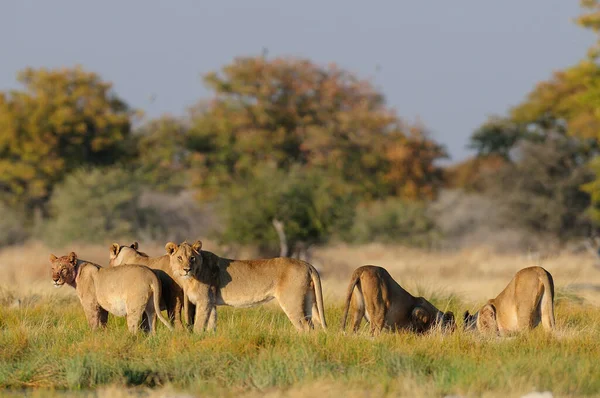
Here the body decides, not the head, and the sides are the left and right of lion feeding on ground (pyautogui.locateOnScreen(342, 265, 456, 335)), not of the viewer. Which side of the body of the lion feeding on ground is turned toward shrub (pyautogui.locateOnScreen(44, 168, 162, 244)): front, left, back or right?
left

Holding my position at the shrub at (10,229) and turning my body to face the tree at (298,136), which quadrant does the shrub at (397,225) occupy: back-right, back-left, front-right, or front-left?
front-right

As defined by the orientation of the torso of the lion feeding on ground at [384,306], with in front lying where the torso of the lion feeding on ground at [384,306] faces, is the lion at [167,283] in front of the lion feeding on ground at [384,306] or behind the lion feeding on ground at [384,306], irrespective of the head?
behind

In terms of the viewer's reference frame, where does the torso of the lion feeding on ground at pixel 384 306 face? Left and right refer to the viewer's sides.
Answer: facing away from the viewer and to the right of the viewer

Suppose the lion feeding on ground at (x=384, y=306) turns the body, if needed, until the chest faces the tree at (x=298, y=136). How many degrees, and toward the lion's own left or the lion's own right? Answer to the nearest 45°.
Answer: approximately 45° to the lion's own left

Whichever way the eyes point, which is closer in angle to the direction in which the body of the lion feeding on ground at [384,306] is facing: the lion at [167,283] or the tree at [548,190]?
the tree

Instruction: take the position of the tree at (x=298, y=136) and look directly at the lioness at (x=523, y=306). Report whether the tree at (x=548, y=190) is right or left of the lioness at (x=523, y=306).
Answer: left

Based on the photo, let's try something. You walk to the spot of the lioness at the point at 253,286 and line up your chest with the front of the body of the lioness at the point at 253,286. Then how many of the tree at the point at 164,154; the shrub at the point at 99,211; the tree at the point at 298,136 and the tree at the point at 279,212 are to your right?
4

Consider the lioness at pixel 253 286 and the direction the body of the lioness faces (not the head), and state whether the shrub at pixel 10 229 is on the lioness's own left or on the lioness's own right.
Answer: on the lioness's own right

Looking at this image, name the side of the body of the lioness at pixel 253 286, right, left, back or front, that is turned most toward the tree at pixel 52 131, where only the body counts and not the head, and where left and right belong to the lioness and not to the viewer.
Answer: right

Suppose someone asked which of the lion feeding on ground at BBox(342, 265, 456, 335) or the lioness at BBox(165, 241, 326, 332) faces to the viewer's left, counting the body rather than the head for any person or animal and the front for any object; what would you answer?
the lioness

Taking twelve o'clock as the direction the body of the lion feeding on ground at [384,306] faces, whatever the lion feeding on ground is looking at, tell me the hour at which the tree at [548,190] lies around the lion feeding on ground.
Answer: The tree is roughly at 11 o'clock from the lion feeding on ground.

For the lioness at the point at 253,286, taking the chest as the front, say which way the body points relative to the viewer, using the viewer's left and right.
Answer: facing to the left of the viewer

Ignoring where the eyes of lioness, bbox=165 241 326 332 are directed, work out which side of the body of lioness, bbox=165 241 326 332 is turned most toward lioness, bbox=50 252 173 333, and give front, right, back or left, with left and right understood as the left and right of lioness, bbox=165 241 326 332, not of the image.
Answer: front
